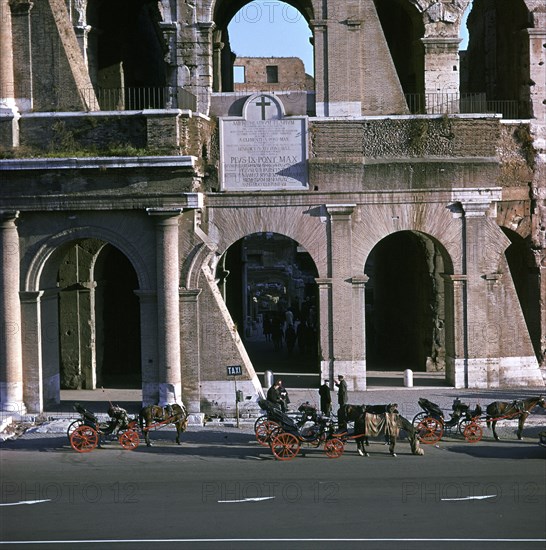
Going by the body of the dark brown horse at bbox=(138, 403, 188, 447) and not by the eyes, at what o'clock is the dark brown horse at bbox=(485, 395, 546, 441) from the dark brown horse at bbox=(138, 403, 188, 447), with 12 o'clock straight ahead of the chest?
the dark brown horse at bbox=(485, 395, 546, 441) is roughly at 12 o'clock from the dark brown horse at bbox=(138, 403, 188, 447).

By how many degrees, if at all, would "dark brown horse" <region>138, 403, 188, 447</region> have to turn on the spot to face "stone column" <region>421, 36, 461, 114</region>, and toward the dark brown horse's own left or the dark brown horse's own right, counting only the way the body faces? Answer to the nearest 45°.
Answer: approximately 45° to the dark brown horse's own left

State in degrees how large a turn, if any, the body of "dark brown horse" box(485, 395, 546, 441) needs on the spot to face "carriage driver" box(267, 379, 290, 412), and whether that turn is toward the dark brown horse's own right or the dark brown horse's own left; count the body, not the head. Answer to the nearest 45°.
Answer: approximately 180°

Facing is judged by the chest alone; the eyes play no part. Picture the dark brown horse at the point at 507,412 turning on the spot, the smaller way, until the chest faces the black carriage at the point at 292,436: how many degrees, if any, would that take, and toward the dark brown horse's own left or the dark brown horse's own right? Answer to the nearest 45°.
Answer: approximately 135° to the dark brown horse's own right

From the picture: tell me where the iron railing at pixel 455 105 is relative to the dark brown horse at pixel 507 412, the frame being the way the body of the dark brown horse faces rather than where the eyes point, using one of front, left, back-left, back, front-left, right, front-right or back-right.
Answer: left

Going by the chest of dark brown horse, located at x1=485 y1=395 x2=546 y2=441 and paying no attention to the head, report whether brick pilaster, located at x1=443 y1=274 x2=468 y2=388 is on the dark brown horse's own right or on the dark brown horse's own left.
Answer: on the dark brown horse's own left

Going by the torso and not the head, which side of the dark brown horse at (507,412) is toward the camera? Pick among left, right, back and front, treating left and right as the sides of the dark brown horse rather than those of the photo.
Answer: right

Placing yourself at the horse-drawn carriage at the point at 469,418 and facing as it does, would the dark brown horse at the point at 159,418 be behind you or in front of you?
behind

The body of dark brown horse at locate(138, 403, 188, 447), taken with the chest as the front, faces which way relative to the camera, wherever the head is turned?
to the viewer's right

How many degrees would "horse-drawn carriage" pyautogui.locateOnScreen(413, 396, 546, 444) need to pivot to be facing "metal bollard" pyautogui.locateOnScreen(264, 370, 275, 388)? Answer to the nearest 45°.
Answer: approximately 135° to its left

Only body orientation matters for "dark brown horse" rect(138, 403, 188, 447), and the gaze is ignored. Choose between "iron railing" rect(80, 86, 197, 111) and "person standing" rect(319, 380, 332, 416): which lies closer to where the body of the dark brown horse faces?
the person standing

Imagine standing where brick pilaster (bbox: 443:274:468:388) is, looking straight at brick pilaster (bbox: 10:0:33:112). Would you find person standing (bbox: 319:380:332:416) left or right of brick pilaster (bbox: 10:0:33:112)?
left

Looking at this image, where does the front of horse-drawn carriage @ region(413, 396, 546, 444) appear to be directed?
to the viewer's right

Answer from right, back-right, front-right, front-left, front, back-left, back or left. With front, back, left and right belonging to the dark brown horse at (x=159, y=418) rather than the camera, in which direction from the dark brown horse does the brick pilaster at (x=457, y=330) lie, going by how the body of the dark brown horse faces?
front-left

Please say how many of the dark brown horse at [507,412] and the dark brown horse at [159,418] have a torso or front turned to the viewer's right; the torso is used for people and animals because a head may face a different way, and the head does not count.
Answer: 2
